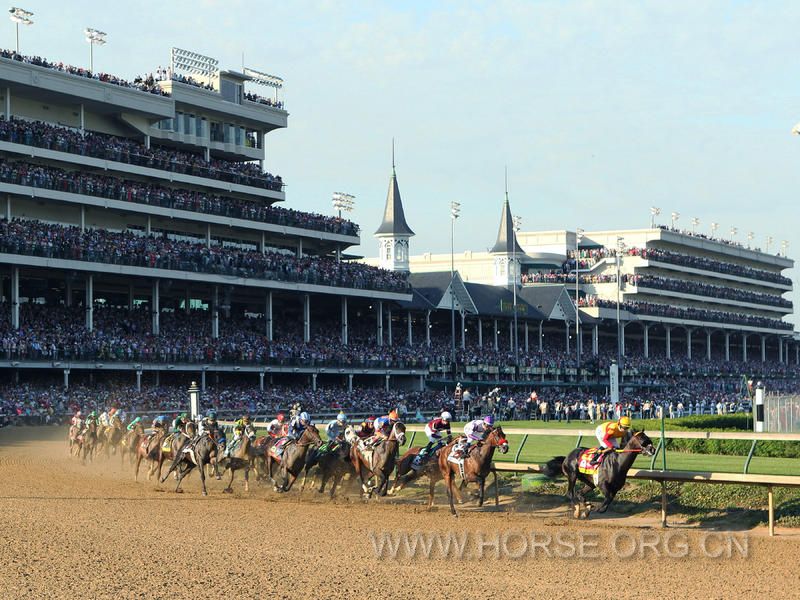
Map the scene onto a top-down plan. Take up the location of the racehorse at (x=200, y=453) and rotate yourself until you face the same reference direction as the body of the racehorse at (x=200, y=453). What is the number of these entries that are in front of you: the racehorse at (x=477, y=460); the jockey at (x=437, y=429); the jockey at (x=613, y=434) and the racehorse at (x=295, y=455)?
4

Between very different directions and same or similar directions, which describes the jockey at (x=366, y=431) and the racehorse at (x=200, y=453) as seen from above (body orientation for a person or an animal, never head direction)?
same or similar directions

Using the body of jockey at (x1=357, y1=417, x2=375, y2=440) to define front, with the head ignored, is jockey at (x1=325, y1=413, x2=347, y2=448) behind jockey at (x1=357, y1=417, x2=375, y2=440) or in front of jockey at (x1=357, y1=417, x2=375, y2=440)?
behind

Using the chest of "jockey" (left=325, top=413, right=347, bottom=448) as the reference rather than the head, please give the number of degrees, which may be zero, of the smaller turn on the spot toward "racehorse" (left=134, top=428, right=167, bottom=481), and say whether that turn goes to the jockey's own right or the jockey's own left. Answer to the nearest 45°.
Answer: approximately 180°

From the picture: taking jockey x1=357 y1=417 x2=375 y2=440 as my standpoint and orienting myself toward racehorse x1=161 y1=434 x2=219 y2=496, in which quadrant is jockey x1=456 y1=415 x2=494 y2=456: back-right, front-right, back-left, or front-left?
back-left

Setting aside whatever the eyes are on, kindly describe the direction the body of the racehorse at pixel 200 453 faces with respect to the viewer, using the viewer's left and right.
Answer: facing the viewer and to the right of the viewer

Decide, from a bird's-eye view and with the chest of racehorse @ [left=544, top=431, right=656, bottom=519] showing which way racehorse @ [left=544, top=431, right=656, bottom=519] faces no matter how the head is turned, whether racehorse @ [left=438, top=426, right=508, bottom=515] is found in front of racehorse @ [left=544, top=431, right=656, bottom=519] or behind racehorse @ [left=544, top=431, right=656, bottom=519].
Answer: behind

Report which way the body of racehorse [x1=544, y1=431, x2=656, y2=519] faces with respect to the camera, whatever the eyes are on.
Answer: to the viewer's right

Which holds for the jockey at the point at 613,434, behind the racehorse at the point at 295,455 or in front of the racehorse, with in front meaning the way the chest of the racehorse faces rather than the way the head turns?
in front

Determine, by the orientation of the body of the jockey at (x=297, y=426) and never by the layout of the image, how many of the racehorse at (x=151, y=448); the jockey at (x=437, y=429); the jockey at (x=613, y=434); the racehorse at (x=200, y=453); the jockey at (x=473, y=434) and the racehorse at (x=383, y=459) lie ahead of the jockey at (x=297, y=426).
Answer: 4

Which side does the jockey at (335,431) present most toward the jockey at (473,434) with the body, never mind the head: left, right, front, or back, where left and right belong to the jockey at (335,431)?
front

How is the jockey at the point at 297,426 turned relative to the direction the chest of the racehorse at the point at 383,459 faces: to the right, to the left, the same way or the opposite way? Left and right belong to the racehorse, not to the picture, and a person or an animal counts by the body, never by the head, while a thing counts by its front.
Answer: the same way

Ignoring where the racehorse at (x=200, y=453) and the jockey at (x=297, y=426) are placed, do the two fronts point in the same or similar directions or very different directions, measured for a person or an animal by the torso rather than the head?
same or similar directions

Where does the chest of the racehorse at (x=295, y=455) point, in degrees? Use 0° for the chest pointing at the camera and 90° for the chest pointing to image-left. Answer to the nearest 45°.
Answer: approximately 315°

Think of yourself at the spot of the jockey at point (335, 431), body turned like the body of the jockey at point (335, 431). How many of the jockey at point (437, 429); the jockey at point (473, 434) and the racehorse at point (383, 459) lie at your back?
0

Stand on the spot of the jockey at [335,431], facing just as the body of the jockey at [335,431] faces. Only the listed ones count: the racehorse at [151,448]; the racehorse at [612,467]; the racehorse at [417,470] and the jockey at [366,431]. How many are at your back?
1

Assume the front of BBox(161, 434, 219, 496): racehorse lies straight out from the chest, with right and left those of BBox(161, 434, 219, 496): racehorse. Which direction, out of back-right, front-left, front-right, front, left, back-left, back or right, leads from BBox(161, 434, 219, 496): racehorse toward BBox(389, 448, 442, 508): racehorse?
front

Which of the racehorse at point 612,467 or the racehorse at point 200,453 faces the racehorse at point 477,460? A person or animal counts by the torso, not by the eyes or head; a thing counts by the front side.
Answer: the racehorse at point 200,453

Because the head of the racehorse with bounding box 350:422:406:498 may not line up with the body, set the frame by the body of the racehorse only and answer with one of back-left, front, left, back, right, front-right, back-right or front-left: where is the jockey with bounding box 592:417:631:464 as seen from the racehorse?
front

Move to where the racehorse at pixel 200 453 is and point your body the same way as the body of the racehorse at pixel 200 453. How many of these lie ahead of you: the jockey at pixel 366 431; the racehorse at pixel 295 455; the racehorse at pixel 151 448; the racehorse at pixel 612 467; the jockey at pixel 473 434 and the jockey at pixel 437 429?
5

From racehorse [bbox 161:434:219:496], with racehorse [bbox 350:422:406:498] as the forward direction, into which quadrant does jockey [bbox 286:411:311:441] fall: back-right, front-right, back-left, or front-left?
front-left

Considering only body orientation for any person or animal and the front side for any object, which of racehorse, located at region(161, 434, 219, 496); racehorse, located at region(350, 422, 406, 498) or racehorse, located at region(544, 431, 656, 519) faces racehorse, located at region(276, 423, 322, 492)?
racehorse, located at region(161, 434, 219, 496)

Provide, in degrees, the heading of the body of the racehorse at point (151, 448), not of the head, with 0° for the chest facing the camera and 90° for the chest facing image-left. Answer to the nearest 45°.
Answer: approximately 315°

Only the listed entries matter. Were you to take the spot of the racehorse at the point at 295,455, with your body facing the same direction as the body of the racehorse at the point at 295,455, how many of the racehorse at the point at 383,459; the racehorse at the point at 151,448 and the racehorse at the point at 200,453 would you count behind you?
2

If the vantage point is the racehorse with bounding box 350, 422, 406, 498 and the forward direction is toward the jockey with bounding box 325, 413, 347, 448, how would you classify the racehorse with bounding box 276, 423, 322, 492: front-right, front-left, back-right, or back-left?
front-left
